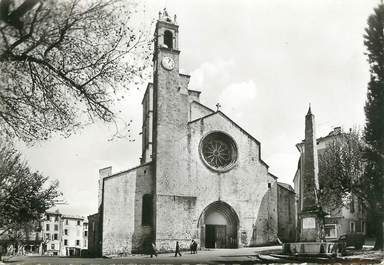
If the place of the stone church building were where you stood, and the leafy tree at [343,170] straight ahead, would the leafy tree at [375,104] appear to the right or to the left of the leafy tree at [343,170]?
right

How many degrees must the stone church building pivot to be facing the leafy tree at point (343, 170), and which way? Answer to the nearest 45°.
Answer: approximately 90° to its left

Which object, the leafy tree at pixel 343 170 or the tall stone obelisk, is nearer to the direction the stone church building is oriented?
the tall stone obelisk

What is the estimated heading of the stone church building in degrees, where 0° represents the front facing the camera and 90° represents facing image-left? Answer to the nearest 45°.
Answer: approximately 0°
